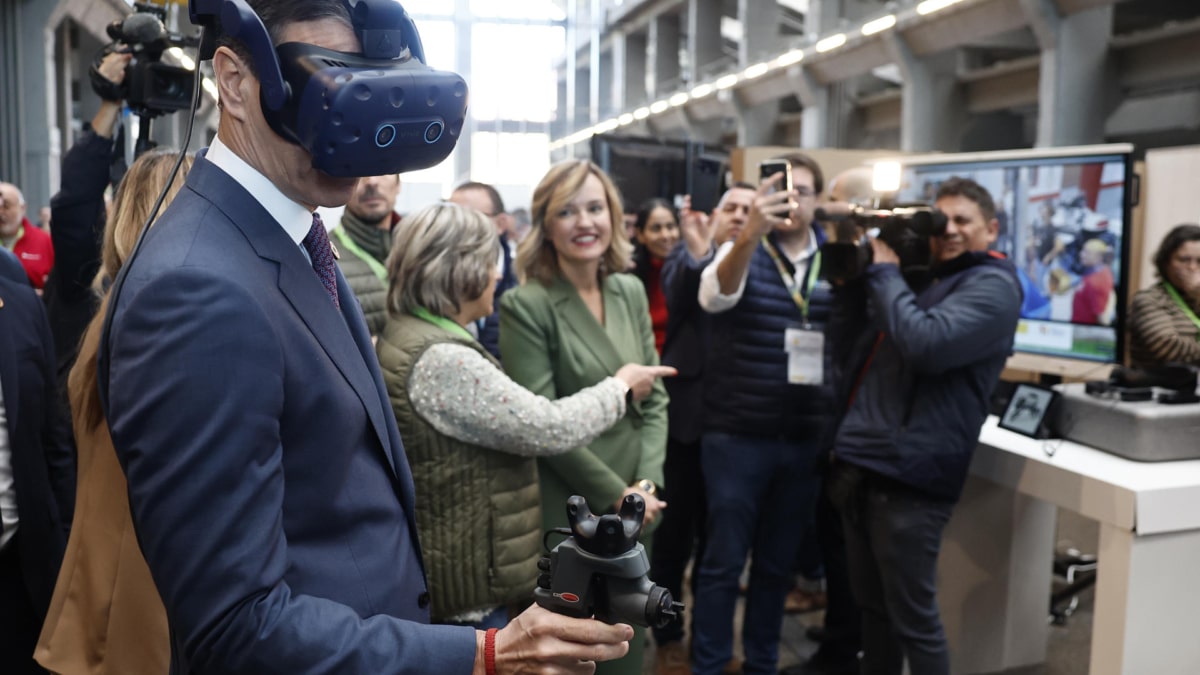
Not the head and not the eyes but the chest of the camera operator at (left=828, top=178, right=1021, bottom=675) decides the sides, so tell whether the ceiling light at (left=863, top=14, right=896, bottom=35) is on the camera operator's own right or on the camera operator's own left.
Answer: on the camera operator's own right

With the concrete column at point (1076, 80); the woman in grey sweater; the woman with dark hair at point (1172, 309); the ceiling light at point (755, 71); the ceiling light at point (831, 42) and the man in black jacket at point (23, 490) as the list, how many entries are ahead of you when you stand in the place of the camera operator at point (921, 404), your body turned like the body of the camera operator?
2

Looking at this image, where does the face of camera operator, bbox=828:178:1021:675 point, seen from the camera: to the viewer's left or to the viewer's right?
to the viewer's left

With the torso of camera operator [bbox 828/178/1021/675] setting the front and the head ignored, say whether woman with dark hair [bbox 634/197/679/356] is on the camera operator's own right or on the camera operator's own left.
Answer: on the camera operator's own right

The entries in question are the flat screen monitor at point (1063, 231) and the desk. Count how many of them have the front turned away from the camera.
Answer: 0

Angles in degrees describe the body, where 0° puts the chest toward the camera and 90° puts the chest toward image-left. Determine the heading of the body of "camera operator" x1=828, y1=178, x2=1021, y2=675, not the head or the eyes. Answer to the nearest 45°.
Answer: approximately 45°

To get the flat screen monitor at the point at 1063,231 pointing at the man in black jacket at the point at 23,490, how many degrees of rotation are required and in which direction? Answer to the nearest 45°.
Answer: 0° — it already faces them

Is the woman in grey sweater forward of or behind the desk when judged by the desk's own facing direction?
forward

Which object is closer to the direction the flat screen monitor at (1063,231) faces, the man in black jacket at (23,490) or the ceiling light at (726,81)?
the man in black jacket

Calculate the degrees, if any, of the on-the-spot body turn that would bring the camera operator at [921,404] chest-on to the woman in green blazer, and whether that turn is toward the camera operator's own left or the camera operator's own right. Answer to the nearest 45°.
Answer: approximately 45° to the camera operator's own right

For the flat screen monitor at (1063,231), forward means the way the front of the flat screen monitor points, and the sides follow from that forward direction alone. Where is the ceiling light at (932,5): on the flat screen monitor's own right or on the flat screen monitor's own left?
on the flat screen monitor's own right

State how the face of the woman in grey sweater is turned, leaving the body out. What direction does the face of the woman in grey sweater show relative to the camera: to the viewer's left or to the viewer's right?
to the viewer's right
